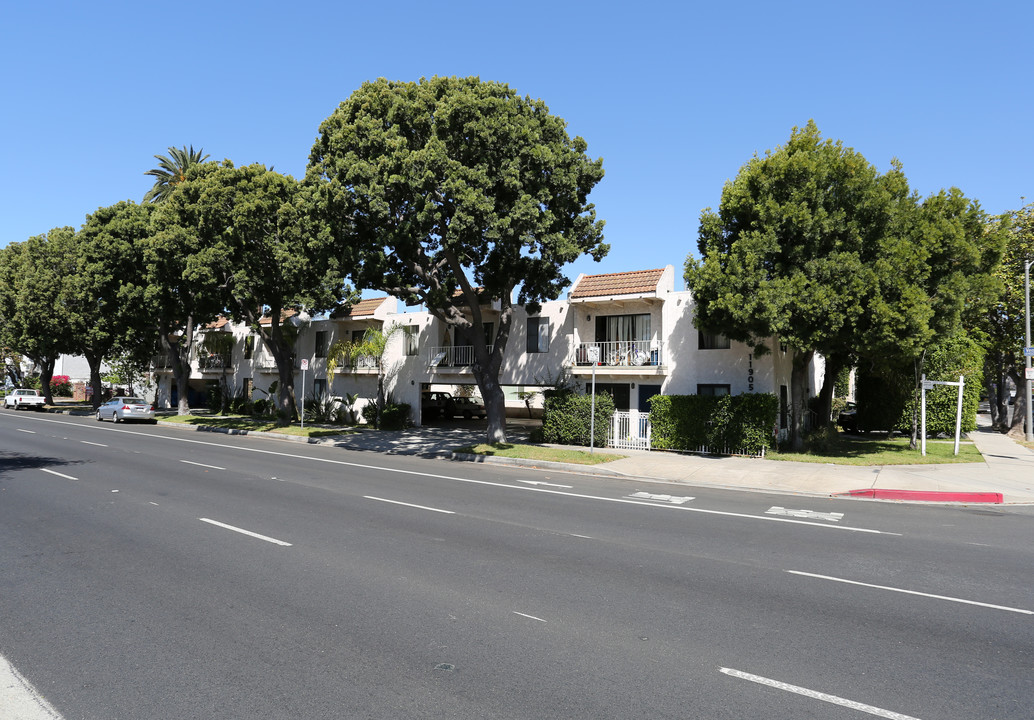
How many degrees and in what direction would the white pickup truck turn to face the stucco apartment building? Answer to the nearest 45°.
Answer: approximately 180°

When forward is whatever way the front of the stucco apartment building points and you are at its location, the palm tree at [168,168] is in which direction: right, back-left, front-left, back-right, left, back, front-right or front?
right

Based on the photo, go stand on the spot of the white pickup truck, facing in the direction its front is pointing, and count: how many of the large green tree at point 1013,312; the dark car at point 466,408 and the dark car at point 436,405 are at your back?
3

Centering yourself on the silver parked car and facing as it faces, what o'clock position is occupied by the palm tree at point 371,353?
The palm tree is roughly at 6 o'clock from the silver parked car.

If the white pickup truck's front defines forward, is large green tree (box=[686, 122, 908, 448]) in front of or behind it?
behind

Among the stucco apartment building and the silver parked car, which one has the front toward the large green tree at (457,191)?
the stucco apartment building

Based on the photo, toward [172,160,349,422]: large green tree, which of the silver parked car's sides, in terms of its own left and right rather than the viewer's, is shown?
back

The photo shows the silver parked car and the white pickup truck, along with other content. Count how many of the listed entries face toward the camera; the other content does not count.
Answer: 0
